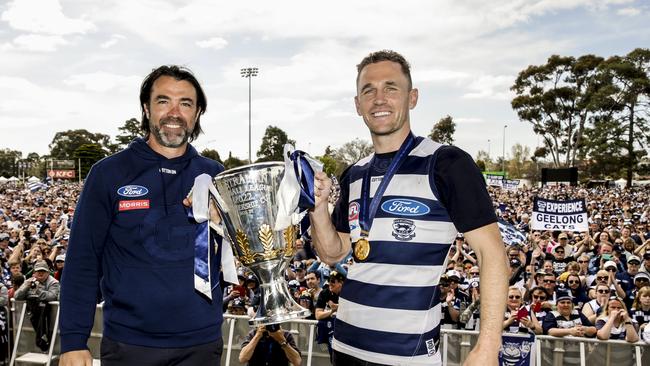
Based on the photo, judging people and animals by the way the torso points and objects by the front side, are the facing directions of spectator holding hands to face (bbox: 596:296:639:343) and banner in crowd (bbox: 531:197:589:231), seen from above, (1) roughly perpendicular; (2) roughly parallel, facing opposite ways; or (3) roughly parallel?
roughly parallel

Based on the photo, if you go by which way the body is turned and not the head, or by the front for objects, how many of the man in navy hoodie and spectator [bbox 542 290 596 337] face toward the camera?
2

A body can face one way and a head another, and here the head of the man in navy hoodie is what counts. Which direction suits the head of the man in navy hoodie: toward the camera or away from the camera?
toward the camera

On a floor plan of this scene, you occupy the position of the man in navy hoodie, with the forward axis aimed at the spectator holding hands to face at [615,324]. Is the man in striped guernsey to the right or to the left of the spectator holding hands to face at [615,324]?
right

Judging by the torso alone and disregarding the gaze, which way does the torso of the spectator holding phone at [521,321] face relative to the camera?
toward the camera

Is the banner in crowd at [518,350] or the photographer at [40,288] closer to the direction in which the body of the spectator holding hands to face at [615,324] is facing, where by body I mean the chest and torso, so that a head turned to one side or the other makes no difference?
the banner in crowd

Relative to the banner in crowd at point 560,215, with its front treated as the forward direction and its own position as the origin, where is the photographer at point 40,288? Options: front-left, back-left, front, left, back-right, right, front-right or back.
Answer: front-right

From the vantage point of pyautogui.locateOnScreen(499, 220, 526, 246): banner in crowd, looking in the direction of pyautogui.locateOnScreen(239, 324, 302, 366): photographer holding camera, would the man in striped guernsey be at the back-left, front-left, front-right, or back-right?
front-left

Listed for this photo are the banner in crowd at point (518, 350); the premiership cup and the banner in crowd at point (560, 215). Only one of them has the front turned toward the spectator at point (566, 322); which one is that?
the banner in crowd at point (560, 215)

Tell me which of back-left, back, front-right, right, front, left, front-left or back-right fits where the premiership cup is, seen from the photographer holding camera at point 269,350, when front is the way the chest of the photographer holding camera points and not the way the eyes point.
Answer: front

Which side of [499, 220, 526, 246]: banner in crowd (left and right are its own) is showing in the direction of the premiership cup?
front

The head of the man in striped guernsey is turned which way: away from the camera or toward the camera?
toward the camera

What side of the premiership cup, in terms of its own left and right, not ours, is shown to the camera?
front

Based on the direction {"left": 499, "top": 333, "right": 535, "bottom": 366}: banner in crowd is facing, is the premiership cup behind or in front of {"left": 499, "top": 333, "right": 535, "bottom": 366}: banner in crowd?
in front

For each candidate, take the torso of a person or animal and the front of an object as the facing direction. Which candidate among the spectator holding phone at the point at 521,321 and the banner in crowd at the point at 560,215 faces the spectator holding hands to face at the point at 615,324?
the banner in crowd

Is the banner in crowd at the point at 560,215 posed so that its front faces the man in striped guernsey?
yes

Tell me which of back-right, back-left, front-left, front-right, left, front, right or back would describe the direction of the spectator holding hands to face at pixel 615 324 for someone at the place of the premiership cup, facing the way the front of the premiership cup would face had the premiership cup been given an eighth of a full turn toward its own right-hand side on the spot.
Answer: back

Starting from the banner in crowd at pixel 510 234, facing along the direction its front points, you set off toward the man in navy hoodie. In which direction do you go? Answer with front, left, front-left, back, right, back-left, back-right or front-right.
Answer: front

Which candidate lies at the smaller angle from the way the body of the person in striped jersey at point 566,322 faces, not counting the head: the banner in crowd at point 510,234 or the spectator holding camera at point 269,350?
the spectator holding camera
